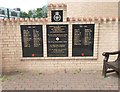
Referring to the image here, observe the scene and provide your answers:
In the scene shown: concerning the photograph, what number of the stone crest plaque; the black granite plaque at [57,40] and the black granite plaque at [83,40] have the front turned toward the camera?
3

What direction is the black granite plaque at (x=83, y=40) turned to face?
toward the camera

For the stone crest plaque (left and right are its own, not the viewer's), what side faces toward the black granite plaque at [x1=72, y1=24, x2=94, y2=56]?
left

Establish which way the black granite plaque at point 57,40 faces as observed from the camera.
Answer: facing the viewer

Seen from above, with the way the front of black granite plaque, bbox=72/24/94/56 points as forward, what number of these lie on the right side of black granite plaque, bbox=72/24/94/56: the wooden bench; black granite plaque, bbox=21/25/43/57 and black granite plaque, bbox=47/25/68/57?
2

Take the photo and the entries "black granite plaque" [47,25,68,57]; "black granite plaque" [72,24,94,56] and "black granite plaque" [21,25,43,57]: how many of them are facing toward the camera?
3

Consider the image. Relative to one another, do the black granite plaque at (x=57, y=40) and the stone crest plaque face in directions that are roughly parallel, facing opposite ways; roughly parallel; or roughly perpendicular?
roughly parallel

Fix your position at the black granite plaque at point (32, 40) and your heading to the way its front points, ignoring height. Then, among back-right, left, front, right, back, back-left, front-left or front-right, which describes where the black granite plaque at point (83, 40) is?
left

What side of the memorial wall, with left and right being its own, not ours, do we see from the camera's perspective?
front

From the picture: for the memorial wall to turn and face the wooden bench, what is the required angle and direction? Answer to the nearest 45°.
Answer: approximately 90° to its left

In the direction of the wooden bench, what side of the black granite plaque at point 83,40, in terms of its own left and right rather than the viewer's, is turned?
left

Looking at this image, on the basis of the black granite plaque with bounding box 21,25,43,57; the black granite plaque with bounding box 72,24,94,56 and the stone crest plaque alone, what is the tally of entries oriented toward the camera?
3

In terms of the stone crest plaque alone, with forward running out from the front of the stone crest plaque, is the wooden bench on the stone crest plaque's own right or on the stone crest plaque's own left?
on the stone crest plaque's own left
